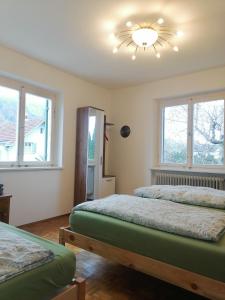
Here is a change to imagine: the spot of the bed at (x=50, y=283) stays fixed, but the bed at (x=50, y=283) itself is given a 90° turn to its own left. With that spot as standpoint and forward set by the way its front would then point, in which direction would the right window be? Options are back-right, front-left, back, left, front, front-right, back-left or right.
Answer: front

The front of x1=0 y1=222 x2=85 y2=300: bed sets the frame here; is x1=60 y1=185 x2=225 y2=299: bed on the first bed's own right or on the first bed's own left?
on the first bed's own left

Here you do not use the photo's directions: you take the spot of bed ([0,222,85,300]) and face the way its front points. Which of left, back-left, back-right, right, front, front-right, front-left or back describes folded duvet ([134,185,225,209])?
left

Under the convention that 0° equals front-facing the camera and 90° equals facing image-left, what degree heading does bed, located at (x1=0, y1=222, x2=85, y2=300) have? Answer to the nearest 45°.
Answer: approximately 315°

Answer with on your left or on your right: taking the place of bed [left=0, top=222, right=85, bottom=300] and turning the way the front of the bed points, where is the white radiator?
on your left

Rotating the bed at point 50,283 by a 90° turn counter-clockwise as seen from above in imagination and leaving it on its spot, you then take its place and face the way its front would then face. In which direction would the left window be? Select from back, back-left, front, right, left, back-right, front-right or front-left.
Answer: front-left
